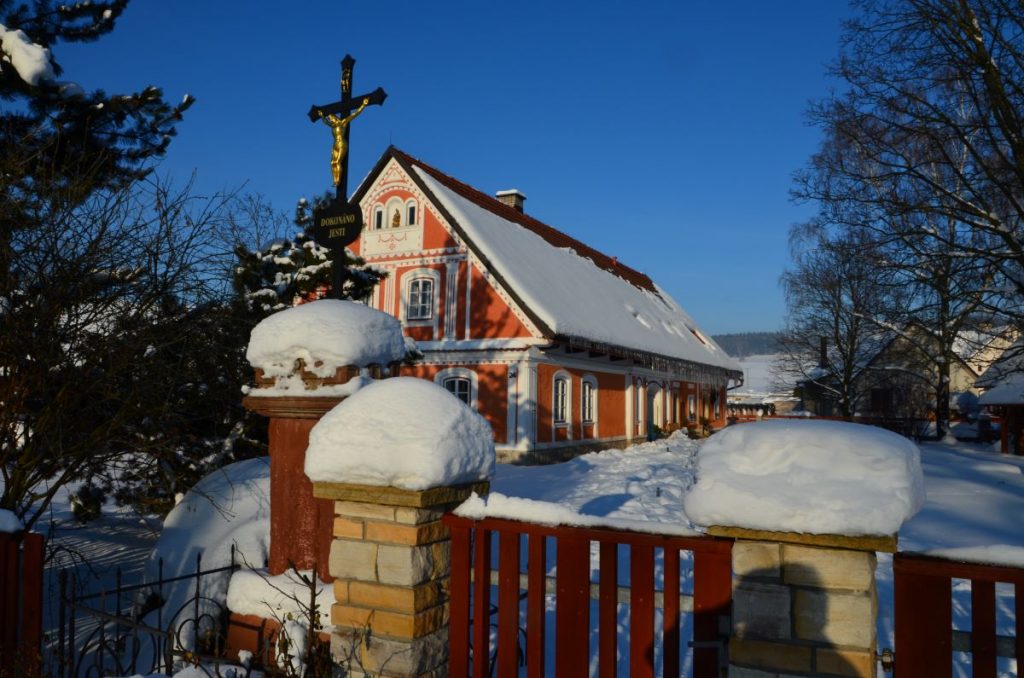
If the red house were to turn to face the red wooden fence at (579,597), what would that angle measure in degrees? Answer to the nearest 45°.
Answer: approximately 45° to its left

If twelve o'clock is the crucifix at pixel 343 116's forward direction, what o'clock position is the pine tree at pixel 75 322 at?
The pine tree is roughly at 2 o'clock from the crucifix.

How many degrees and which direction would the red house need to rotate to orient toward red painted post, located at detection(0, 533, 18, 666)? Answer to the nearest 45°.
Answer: approximately 45° to its left

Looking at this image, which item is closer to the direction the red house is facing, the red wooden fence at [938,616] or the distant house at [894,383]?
the red wooden fence

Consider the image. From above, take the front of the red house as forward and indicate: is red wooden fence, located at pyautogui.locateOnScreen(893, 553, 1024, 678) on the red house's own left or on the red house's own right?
on the red house's own left

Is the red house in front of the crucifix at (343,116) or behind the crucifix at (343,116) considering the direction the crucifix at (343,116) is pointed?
behind

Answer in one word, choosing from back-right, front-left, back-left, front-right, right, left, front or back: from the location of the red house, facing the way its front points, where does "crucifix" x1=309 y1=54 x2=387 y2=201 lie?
front-left

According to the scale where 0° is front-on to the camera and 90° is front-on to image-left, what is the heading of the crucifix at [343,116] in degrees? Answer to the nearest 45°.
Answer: approximately 45°

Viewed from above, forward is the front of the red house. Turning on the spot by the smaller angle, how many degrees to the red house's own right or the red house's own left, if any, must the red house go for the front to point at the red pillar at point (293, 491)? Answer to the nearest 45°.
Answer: approximately 45° to the red house's own left

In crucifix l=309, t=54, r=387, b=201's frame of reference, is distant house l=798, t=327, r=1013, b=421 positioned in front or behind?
behind

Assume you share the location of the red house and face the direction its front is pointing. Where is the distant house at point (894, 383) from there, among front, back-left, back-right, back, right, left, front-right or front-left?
back

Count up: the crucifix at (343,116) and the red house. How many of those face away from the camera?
0

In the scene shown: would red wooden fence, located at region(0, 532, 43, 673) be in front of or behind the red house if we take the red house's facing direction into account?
in front

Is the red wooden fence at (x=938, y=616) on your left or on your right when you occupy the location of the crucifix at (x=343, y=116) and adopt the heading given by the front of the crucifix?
on your left
